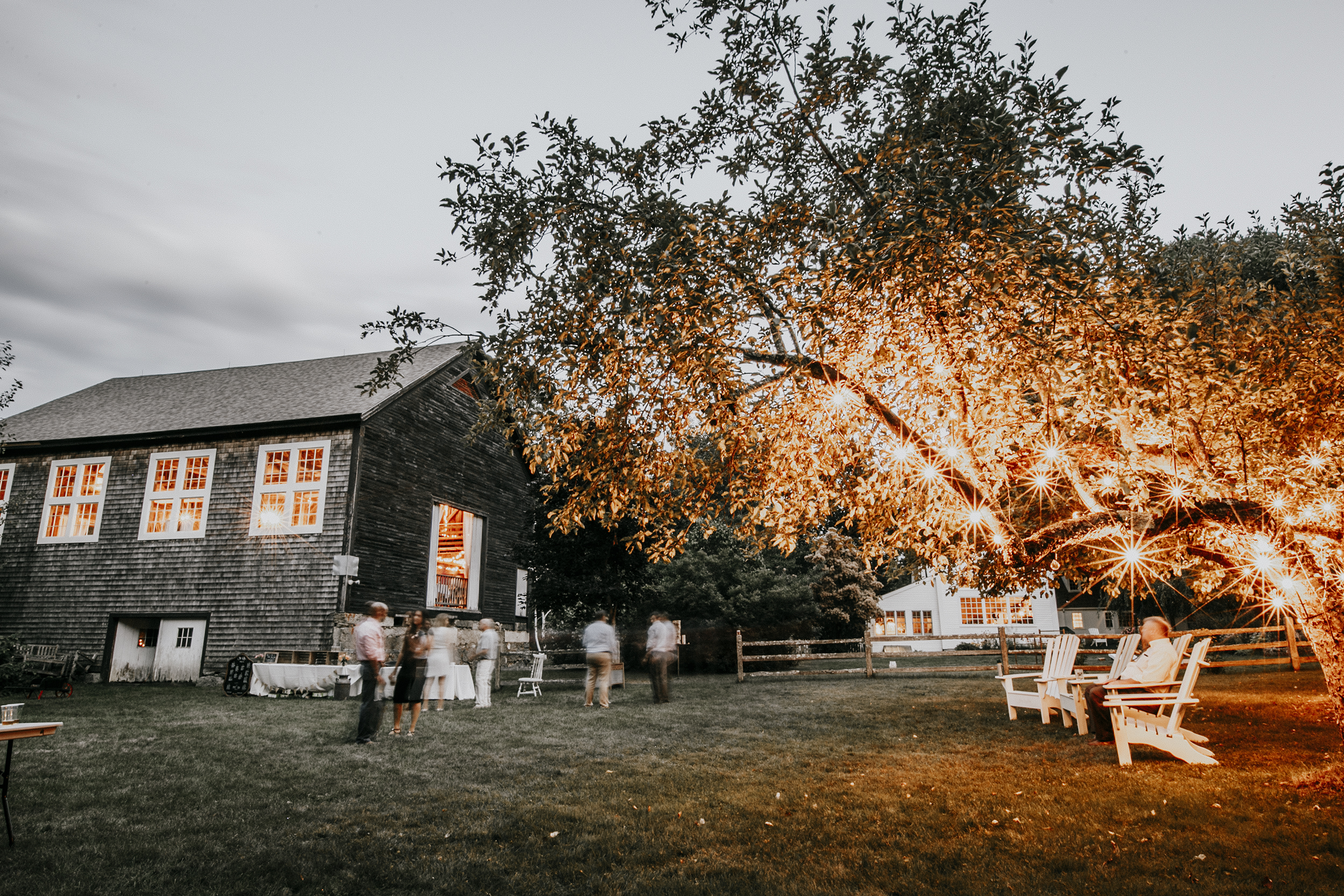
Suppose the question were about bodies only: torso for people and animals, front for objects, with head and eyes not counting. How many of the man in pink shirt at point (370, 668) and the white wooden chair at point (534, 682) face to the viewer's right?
1

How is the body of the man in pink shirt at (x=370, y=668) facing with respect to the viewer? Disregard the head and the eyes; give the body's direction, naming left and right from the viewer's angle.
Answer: facing to the right of the viewer

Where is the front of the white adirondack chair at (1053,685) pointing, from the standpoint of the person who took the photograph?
facing the viewer and to the left of the viewer

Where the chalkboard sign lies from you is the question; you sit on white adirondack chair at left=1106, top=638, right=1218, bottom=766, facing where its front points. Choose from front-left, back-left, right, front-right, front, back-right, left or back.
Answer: front

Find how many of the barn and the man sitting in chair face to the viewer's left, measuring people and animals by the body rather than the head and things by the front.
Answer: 1

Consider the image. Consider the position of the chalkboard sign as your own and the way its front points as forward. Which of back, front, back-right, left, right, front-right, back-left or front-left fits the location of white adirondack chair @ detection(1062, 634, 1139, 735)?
front-left

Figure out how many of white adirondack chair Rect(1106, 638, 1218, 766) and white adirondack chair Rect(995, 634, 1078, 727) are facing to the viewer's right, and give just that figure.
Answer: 0

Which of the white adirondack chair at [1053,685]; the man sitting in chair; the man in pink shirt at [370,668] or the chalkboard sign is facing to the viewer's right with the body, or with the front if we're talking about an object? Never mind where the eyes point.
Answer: the man in pink shirt

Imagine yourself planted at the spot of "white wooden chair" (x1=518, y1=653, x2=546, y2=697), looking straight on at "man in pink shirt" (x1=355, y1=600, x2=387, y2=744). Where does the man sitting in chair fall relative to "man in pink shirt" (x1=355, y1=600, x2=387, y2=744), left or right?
left

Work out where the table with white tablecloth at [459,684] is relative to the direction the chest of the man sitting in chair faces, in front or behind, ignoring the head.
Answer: in front

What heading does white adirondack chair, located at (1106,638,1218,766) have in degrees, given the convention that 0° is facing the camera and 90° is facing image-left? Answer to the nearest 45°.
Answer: approximately 90°

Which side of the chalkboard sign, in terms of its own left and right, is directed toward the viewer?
front

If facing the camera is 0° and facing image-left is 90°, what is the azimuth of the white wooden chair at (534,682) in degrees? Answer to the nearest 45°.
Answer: approximately 45°

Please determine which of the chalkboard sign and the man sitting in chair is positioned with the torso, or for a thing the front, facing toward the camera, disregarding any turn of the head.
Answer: the chalkboard sign

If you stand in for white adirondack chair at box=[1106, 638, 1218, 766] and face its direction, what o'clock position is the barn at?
The barn is roughly at 12 o'clock from the white adirondack chair.
